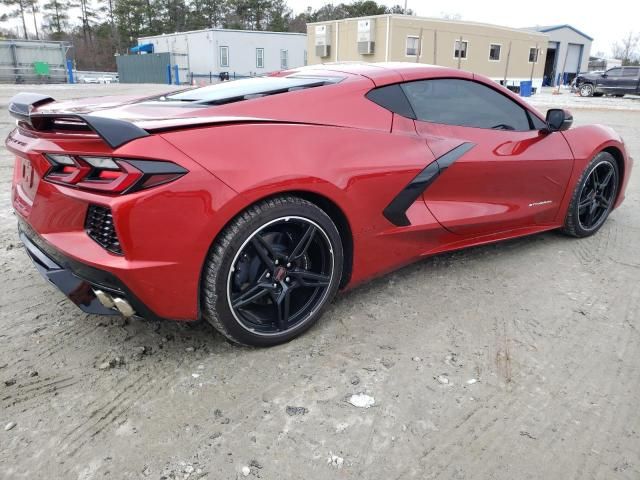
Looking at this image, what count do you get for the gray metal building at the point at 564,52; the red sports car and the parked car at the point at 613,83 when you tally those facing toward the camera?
1

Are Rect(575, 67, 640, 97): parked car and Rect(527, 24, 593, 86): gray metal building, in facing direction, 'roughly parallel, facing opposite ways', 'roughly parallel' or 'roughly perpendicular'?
roughly perpendicular

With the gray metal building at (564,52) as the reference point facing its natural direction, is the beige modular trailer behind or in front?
in front

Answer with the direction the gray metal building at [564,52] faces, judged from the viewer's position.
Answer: facing the viewer

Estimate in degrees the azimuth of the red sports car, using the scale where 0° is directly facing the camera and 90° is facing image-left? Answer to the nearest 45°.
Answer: approximately 225°

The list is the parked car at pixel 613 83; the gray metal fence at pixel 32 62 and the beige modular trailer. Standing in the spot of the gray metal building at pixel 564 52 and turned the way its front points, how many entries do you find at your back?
0

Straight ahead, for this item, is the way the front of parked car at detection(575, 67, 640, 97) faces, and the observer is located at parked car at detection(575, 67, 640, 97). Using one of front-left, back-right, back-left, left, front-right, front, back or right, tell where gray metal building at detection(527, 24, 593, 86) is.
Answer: right

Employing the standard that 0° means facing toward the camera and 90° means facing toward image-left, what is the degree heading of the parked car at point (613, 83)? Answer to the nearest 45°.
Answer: approximately 90°

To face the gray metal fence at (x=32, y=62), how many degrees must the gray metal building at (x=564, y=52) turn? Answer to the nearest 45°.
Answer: approximately 45° to its right

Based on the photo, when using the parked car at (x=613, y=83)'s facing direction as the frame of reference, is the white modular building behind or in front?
in front

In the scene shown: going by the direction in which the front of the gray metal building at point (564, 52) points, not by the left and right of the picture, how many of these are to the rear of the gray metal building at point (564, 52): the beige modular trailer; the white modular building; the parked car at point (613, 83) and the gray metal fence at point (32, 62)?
0

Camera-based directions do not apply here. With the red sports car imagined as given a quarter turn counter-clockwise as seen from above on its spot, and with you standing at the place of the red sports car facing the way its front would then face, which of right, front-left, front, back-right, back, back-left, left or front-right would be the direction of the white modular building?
front-right

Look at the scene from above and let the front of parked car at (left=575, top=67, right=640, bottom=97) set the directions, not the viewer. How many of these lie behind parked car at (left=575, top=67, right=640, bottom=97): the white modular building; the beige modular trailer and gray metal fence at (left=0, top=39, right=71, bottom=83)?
0

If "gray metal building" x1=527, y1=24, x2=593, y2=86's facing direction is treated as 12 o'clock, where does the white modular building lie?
The white modular building is roughly at 2 o'clock from the gray metal building.

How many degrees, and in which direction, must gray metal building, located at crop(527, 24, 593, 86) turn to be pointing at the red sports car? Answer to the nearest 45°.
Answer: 0° — it already faces it

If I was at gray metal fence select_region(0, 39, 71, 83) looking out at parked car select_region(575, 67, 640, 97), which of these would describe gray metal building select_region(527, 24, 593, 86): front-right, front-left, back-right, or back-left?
front-left
